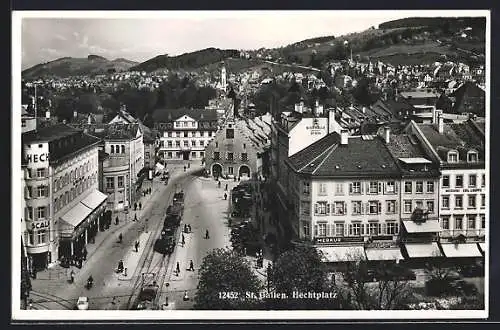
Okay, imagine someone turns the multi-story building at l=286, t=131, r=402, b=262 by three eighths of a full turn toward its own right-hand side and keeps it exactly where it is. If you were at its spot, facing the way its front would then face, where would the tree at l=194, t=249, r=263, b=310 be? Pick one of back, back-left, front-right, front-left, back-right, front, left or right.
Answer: front-left

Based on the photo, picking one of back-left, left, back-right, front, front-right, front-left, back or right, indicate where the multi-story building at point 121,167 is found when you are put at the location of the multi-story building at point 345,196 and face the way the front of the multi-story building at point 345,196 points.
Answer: right

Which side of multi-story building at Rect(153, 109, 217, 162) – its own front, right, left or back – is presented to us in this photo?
front

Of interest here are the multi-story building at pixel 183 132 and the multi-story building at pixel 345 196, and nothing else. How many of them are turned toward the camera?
2

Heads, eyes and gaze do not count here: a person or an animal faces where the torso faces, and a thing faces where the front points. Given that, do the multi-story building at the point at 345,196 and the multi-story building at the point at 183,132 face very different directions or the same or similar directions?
same or similar directions

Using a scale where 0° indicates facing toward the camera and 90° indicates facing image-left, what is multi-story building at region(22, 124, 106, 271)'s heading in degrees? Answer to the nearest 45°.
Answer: approximately 315°

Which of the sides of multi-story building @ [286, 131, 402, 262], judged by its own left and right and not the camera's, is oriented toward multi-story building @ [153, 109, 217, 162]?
back
